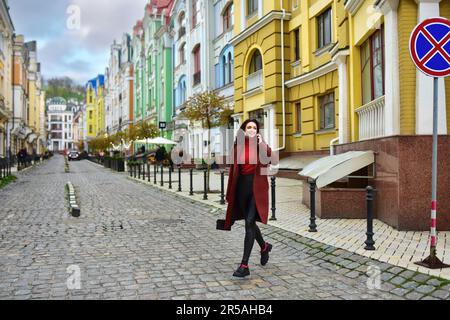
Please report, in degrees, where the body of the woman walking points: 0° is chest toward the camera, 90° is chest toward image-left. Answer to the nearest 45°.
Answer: approximately 0°

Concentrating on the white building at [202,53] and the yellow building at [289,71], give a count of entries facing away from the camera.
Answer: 0

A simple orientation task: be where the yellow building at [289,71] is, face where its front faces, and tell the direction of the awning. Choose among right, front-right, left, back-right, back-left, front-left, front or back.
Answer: front-left

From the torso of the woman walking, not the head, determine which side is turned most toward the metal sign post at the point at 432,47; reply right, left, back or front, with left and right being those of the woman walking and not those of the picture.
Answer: left

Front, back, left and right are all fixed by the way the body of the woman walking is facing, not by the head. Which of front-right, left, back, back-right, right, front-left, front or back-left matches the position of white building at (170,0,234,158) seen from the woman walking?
back

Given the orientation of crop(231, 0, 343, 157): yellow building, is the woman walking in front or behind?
in front

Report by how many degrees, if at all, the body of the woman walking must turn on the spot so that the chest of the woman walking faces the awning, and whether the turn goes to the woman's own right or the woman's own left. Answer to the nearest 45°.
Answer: approximately 135° to the woman's own left

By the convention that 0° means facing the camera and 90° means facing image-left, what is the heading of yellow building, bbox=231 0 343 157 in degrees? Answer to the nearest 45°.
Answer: approximately 45°

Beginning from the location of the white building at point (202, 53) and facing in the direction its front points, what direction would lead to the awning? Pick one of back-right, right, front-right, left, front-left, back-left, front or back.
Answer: front-left

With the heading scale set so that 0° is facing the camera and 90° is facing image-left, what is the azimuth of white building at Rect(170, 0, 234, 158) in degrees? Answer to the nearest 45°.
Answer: approximately 45°
